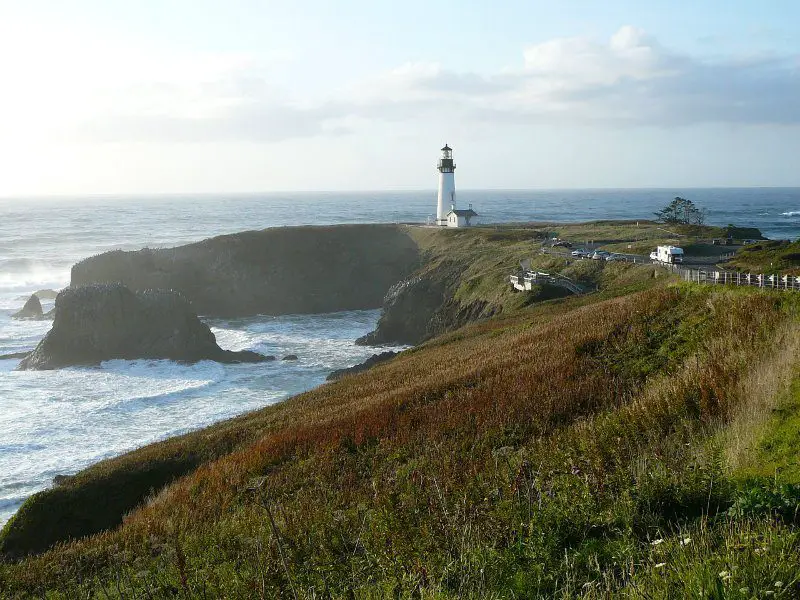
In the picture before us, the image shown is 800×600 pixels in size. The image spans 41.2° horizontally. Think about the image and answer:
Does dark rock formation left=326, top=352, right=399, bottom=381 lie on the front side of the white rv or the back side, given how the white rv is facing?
on the front side

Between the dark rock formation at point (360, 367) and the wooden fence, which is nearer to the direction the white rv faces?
the dark rock formation
